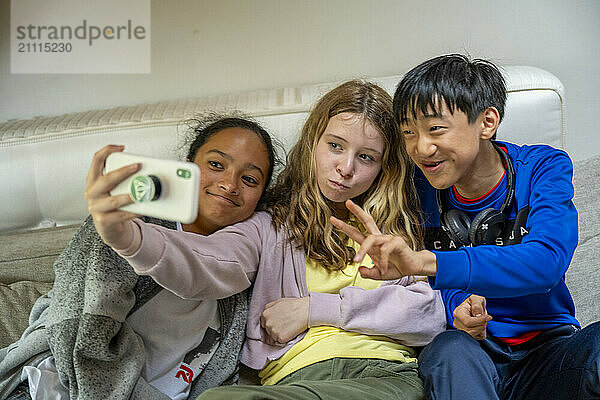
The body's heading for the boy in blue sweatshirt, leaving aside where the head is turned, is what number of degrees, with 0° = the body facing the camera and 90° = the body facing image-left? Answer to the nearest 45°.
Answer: approximately 45°

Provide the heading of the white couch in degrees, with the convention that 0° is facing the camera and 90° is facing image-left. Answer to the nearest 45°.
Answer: approximately 0°
